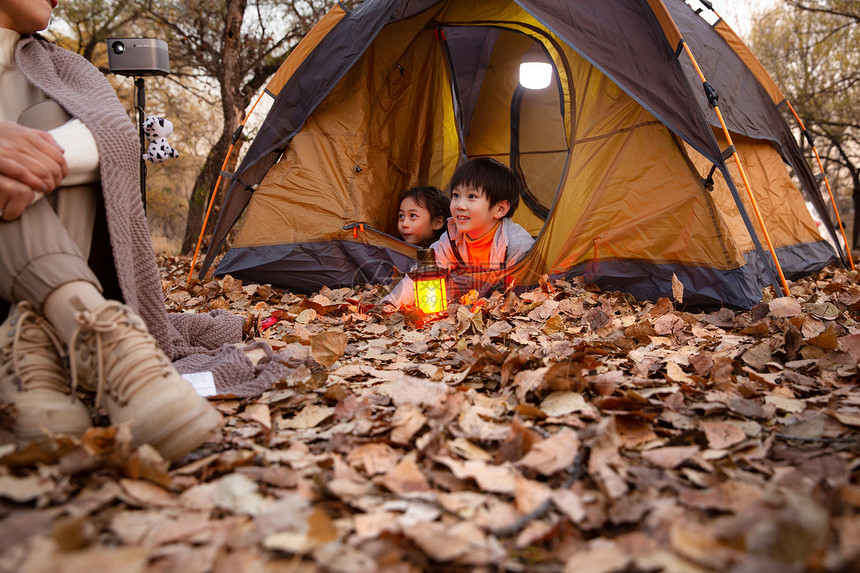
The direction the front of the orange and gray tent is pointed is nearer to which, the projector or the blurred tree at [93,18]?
the projector

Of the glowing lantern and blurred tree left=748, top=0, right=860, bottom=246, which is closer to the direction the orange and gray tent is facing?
the glowing lantern

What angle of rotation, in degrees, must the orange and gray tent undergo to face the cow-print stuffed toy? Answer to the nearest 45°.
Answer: approximately 45° to its right

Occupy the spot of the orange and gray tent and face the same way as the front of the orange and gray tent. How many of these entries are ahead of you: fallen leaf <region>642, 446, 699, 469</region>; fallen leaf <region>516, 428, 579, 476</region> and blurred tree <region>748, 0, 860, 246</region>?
2

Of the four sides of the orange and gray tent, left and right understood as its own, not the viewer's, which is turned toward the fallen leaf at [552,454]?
front

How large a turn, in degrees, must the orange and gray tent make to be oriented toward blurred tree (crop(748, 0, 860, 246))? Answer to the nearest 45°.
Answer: approximately 135° to its left

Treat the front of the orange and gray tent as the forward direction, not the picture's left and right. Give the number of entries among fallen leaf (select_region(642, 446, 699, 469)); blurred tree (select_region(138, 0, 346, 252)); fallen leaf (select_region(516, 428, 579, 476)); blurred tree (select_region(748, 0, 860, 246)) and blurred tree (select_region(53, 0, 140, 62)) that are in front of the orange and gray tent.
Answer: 2

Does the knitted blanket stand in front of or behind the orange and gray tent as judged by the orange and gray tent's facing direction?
in front

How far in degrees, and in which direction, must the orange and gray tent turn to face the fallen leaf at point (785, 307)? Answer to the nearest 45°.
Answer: approximately 45° to its left

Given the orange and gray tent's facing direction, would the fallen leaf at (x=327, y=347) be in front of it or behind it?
in front

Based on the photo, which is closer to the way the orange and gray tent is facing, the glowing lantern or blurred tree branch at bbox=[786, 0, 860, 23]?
the glowing lantern

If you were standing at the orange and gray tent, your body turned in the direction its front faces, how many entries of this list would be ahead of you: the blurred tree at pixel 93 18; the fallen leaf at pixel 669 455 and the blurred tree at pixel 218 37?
1

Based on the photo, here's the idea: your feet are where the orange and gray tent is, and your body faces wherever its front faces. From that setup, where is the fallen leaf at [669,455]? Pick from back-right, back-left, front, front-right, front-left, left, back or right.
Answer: front

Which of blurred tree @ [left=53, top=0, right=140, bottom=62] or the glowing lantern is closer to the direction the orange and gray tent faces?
the glowing lantern

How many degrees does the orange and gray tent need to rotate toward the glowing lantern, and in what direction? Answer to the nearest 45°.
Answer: approximately 45° to its right

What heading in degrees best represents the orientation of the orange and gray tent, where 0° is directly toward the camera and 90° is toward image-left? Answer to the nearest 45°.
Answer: approximately 0°

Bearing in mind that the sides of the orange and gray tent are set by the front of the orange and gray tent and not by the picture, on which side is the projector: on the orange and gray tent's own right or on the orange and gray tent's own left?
on the orange and gray tent's own right
